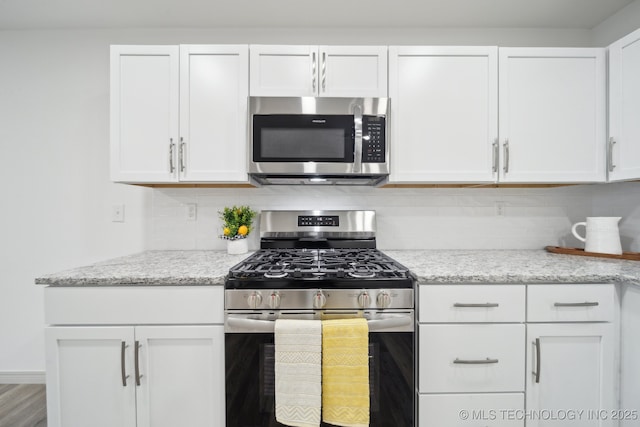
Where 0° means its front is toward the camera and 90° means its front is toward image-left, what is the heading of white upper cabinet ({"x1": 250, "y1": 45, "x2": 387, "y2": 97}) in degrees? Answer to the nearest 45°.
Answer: approximately 0°

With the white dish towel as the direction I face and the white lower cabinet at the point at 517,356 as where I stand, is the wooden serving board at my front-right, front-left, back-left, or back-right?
back-right

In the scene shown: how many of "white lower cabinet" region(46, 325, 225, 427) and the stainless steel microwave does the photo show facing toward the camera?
2

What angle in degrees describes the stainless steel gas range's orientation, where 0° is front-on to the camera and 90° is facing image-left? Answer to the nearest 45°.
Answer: approximately 0°
